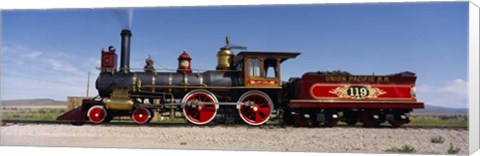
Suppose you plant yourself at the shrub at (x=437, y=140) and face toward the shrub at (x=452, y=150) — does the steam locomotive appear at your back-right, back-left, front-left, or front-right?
back-right

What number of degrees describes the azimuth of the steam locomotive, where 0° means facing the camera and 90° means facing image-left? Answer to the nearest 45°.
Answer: approximately 90°

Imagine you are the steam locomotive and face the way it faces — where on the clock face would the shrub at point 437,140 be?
The shrub is roughly at 7 o'clock from the steam locomotive.

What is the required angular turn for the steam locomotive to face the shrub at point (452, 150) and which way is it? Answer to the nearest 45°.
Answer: approximately 135° to its left
